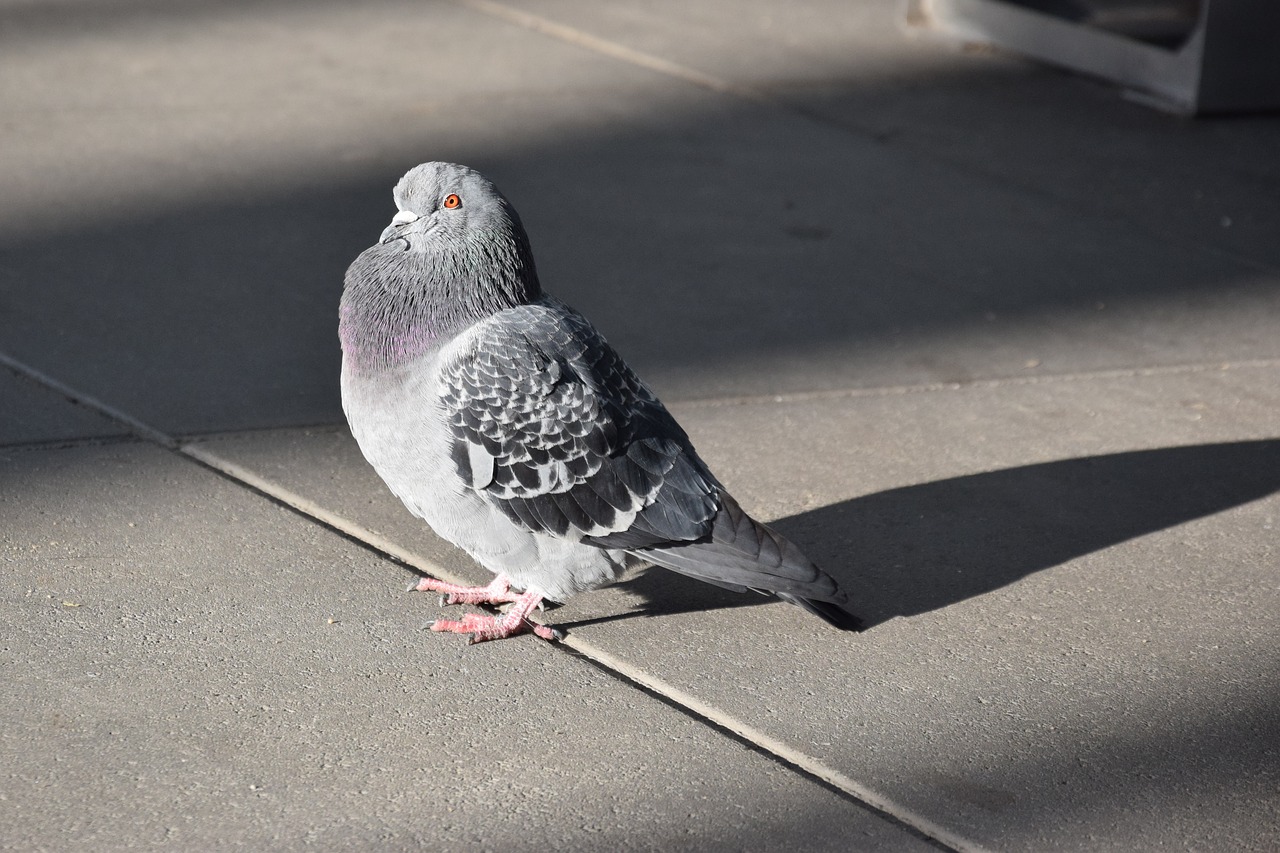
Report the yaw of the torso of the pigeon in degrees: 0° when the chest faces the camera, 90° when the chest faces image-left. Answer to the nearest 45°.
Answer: approximately 90°

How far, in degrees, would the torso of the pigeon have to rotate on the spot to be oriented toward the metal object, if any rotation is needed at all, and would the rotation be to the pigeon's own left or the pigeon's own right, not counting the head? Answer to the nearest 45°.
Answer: approximately 135° to the pigeon's own right
